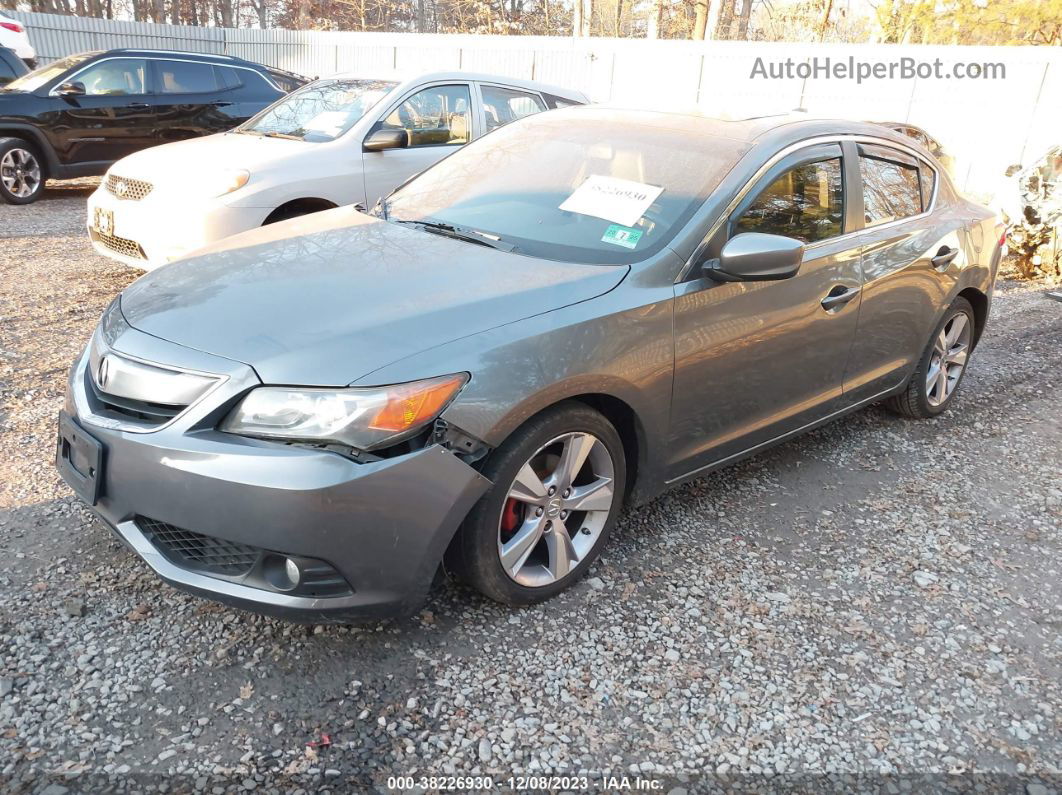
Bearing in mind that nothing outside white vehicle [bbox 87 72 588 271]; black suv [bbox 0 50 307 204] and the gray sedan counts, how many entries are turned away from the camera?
0

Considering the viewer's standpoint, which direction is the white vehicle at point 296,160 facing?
facing the viewer and to the left of the viewer

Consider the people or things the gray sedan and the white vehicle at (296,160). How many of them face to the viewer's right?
0

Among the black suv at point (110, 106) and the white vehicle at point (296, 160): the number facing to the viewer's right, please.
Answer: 0

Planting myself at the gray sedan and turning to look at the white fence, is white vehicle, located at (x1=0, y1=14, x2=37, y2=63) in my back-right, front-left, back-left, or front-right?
front-left

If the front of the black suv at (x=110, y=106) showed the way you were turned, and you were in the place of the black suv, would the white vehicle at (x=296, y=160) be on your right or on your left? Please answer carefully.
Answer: on your left

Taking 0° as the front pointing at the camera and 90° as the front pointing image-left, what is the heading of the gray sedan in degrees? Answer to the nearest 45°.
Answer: approximately 45°

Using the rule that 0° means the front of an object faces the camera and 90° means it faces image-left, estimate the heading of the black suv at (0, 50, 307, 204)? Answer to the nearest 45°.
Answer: approximately 45°

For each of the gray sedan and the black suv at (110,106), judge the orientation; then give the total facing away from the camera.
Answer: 0

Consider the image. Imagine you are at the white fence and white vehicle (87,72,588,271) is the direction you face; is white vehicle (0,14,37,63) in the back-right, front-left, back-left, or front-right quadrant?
front-right

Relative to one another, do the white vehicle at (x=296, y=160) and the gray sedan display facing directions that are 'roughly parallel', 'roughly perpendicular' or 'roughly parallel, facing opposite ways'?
roughly parallel
